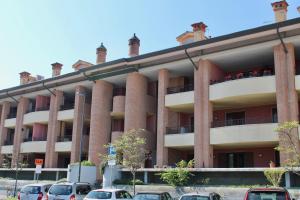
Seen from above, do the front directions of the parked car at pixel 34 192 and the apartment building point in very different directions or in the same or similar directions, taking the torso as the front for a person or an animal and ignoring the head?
very different directions

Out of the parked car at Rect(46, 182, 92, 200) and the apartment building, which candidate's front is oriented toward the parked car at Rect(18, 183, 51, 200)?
the apartment building

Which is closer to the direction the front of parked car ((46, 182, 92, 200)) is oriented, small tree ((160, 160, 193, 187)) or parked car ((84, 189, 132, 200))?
the small tree

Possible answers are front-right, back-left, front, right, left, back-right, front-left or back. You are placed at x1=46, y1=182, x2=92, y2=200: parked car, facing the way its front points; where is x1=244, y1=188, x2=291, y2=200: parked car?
right

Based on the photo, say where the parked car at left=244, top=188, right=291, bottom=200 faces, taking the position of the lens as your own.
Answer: facing away from the viewer

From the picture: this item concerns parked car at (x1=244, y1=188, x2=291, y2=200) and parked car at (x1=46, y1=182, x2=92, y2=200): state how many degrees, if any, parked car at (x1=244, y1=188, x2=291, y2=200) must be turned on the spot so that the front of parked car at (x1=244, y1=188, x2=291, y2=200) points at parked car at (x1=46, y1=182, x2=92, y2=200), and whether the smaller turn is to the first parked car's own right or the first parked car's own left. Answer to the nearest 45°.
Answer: approximately 45° to the first parked car's own left

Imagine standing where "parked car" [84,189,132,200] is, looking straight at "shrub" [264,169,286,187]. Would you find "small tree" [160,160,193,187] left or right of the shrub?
left

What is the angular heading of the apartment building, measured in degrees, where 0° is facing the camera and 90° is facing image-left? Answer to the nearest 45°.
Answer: approximately 45°

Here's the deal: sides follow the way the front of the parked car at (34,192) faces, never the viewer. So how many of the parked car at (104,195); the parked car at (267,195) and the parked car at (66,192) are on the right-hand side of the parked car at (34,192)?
3
